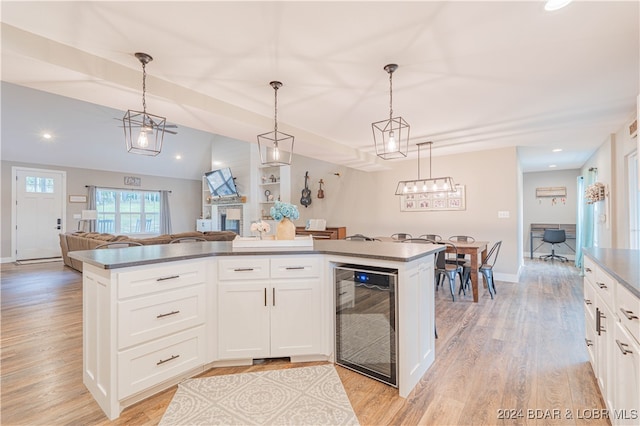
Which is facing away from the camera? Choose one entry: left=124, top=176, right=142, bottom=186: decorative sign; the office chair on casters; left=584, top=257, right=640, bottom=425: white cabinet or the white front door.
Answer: the office chair on casters

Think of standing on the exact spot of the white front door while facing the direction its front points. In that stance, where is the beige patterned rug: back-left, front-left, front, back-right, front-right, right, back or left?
front

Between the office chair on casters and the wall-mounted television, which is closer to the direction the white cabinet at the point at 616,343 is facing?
the wall-mounted television

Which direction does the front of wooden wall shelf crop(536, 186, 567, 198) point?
toward the camera

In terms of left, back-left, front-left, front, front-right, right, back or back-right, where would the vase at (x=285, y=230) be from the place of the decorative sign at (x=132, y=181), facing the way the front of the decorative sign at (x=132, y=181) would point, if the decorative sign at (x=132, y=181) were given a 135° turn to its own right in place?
back-left

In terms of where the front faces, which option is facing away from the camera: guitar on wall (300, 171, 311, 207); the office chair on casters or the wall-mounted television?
the office chair on casters

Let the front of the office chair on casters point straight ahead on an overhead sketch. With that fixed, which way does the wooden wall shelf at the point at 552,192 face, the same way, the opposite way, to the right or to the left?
the opposite way

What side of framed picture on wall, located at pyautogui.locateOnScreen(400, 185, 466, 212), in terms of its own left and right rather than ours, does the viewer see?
front

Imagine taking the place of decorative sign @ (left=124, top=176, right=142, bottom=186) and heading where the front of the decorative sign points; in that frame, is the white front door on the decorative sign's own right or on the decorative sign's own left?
on the decorative sign's own right

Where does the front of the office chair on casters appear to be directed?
away from the camera

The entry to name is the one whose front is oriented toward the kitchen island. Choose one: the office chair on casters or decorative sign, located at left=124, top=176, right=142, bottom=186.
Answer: the decorative sign

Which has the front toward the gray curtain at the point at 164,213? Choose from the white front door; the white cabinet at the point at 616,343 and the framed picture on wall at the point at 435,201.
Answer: the white cabinet

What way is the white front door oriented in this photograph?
toward the camera
